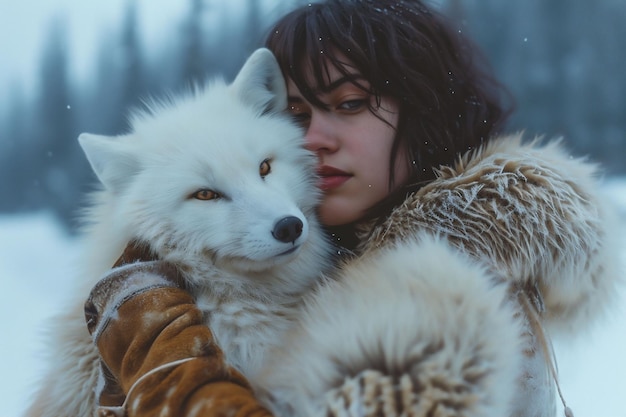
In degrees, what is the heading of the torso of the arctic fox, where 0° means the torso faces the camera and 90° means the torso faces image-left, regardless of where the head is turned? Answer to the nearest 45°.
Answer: approximately 315°

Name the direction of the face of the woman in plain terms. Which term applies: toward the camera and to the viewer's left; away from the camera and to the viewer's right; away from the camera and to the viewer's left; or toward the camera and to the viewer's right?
toward the camera and to the viewer's left
